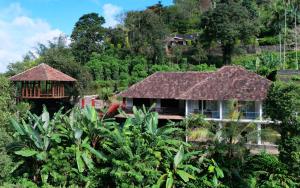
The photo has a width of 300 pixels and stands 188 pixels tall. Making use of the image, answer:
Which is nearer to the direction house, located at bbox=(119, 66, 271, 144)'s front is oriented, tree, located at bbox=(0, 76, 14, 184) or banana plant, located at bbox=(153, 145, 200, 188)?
the banana plant

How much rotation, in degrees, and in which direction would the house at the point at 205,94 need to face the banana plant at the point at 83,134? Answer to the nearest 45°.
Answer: approximately 45° to its right

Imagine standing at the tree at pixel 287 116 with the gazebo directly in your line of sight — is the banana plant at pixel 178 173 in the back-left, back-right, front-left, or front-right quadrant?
front-left

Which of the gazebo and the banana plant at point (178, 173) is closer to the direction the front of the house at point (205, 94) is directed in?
the banana plant

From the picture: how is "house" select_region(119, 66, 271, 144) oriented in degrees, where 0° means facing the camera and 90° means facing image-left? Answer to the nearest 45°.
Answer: approximately 0°

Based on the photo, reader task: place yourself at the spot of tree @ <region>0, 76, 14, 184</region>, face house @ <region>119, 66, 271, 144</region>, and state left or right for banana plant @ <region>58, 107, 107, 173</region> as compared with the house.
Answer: right

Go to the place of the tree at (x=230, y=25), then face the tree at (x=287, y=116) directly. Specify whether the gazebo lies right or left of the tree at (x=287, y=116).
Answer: right

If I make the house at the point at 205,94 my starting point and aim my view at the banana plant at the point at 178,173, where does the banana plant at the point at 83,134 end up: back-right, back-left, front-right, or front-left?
front-right

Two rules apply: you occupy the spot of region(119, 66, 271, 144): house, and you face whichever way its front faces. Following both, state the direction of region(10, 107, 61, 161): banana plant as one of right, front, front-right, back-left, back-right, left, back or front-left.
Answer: front-right

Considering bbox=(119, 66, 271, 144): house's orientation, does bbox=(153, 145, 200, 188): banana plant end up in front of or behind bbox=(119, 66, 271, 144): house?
in front

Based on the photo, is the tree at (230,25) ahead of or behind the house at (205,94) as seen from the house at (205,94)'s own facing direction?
behind

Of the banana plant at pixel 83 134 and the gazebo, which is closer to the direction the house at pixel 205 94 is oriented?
the banana plant

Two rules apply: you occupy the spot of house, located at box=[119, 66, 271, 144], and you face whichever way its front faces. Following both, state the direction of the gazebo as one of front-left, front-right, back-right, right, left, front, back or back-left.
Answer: right
